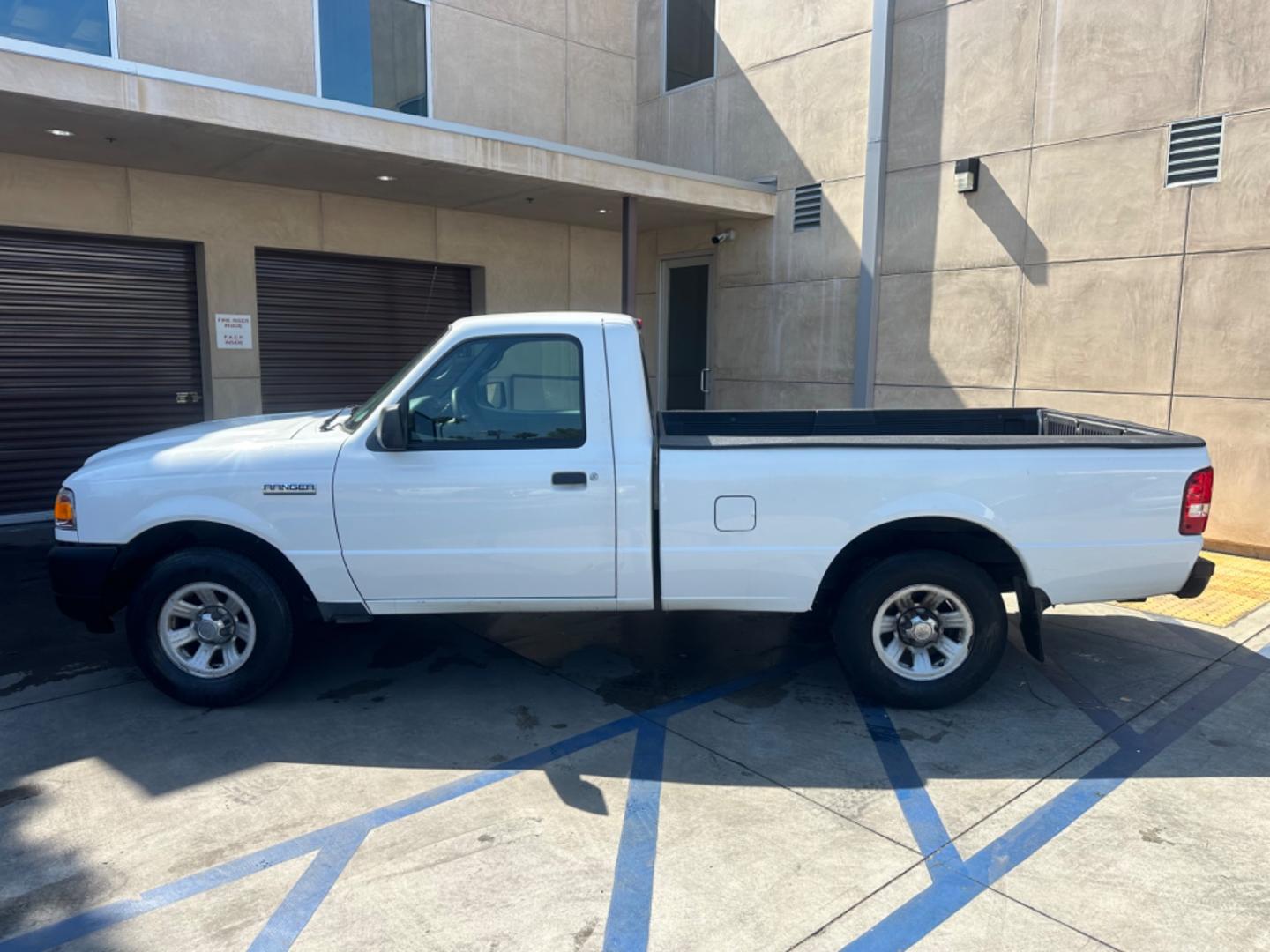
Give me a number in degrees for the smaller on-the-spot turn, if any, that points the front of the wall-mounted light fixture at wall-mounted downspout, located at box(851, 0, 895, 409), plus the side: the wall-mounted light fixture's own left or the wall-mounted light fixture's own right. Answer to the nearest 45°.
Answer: approximately 90° to the wall-mounted light fixture's own right

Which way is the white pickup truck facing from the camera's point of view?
to the viewer's left

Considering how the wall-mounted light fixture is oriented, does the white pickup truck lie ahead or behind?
ahead

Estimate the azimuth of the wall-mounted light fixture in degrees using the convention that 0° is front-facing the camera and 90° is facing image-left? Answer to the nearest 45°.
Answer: approximately 45°

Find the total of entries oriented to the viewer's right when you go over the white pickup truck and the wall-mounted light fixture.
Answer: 0

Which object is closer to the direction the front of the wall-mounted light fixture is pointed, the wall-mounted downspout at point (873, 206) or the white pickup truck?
the white pickup truck
